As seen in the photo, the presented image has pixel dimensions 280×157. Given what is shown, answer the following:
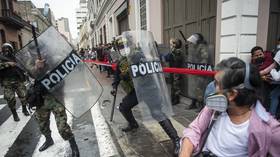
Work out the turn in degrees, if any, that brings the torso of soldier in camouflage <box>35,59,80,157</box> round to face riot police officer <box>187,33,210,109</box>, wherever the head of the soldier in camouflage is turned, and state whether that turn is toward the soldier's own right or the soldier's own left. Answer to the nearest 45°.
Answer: approximately 135° to the soldier's own left

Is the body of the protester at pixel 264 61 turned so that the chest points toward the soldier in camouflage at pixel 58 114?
yes

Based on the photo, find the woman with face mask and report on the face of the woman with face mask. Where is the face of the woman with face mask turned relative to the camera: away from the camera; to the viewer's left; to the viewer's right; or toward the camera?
to the viewer's left

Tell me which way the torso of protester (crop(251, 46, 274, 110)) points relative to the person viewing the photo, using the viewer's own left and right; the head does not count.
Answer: facing the viewer and to the left of the viewer

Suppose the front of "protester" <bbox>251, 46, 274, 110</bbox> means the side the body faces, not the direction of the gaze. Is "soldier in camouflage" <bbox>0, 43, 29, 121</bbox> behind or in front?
in front

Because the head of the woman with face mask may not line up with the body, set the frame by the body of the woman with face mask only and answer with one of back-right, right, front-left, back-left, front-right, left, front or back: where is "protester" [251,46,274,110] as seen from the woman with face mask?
back-right

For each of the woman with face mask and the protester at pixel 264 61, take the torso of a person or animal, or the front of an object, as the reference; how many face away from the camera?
0

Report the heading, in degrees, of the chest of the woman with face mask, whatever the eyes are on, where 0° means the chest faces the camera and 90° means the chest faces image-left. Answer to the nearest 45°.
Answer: approximately 45°
